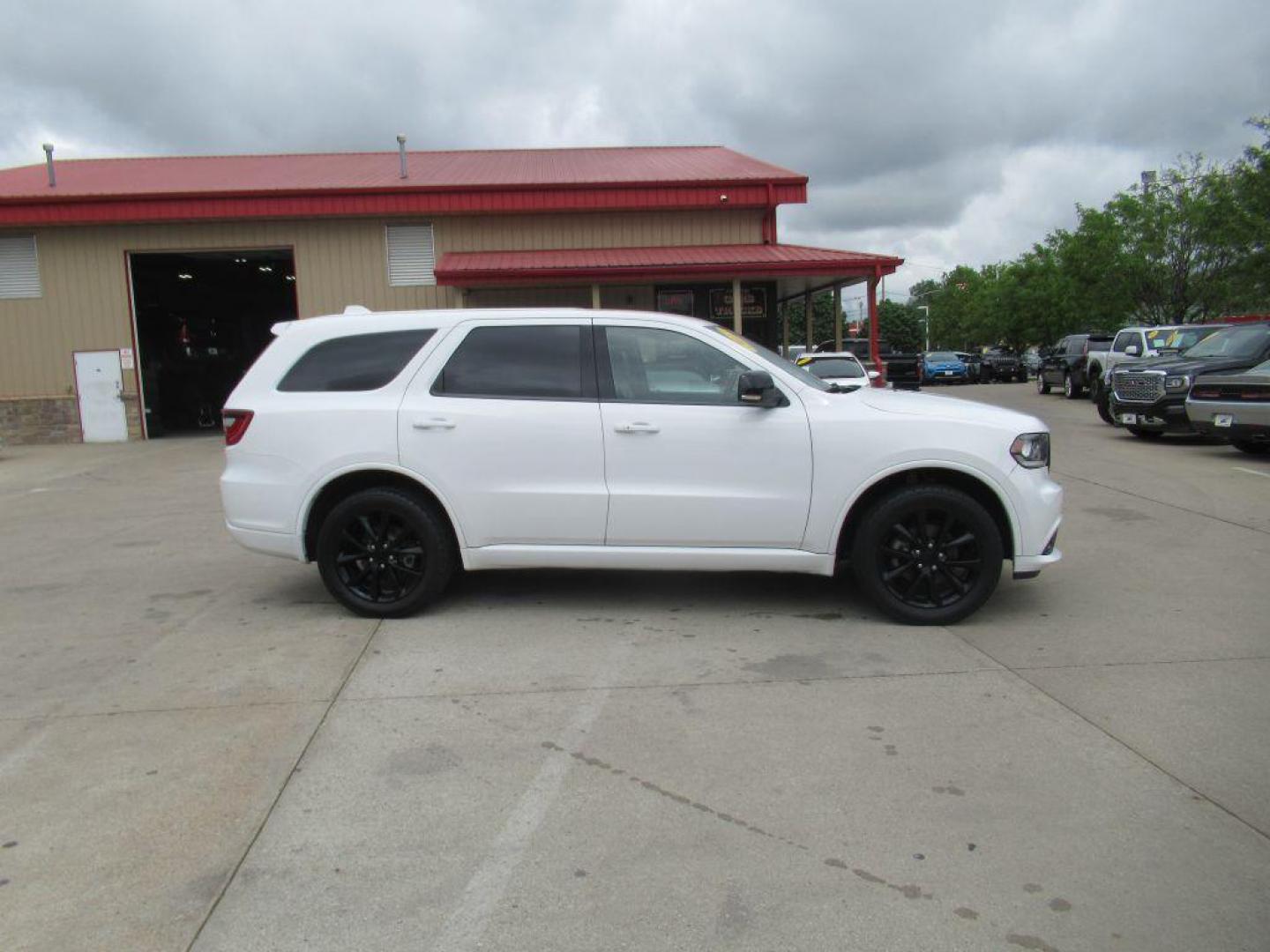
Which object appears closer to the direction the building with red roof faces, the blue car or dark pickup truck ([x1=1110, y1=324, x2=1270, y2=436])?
the dark pickup truck

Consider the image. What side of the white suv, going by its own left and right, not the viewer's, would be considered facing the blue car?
left

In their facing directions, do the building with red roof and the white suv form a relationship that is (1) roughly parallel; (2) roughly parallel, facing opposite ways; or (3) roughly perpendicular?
roughly perpendicular

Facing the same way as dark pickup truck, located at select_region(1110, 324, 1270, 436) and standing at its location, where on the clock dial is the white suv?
The white suv is roughly at 11 o'clock from the dark pickup truck.

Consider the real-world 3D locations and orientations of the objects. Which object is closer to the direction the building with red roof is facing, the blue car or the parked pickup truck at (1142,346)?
the parked pickup truck

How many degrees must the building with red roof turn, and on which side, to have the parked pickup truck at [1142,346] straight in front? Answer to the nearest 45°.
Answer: approximately 90° to its left

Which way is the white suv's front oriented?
to the viewer's right

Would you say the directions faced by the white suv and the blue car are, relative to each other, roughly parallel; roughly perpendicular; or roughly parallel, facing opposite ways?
roughly perpendicular

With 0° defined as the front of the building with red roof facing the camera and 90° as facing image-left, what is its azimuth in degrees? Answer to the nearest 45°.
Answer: approximately 0°

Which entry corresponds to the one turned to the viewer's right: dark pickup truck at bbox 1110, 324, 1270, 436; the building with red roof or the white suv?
the white suv

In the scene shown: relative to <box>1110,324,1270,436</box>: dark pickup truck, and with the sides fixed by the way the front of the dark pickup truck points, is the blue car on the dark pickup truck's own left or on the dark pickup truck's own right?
on the dark pickup truck's own right

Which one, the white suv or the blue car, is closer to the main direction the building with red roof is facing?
the white suv

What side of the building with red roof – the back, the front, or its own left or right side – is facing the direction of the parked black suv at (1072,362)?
left
